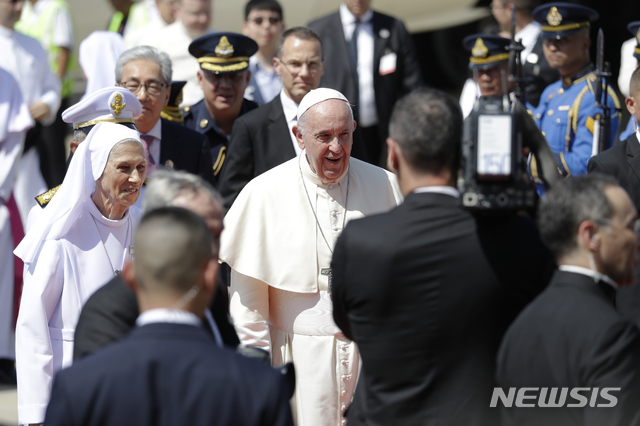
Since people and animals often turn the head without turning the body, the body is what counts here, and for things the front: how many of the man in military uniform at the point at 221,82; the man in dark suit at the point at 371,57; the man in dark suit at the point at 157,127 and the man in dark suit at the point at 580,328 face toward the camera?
3

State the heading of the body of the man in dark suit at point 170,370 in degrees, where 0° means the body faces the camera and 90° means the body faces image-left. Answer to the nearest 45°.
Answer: approximately 180°

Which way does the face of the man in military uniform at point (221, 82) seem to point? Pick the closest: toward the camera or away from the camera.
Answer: toward the camera

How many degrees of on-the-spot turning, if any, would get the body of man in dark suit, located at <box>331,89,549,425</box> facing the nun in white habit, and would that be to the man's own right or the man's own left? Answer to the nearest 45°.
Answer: approximately 45° to the man's own left

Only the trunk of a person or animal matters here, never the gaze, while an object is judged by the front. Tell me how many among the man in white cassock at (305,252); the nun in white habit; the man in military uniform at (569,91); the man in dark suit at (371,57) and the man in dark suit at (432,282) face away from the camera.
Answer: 1

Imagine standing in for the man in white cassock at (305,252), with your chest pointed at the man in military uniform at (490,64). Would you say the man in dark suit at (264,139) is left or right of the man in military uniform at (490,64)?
left

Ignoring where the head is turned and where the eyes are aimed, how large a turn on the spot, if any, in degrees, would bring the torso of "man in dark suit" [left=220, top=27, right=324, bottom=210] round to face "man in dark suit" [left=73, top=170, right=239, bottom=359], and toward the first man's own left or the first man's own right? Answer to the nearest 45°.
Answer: approximately 45° to the first man's own right

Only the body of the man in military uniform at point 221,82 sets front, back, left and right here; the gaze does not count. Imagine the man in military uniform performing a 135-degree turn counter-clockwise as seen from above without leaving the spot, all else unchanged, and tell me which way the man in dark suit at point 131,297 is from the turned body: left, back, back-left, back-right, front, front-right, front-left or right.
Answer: back-right

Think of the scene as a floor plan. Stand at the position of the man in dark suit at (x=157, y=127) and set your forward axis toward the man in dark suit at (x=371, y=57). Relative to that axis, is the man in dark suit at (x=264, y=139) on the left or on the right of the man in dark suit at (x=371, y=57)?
right

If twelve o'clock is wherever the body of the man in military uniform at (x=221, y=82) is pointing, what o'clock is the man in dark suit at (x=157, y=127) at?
The man in dark suit is roughly at 1 o'clock from the man in military uniform.

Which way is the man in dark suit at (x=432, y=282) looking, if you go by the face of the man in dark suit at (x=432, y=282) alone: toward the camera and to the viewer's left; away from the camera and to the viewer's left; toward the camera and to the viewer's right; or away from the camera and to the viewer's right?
away from the camera and to the viewer's left

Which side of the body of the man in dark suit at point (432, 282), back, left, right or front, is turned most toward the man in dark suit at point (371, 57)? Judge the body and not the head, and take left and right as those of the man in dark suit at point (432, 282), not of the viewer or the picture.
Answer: front

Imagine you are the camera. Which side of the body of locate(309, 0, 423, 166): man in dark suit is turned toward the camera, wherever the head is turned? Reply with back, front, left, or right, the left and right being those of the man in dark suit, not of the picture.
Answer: front

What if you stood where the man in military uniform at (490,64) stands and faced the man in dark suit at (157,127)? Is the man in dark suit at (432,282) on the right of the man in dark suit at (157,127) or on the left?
left

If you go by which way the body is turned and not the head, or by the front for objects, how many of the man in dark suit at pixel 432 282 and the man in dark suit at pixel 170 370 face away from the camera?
2

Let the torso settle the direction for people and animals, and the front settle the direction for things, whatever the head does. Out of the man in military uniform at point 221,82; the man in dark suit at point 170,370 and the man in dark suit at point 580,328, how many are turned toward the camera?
1

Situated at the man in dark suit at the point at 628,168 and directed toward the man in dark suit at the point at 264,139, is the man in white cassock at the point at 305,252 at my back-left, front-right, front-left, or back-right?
front-left

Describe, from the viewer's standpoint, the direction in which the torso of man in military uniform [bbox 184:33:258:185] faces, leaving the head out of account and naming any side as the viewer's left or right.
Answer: facing the viewer
